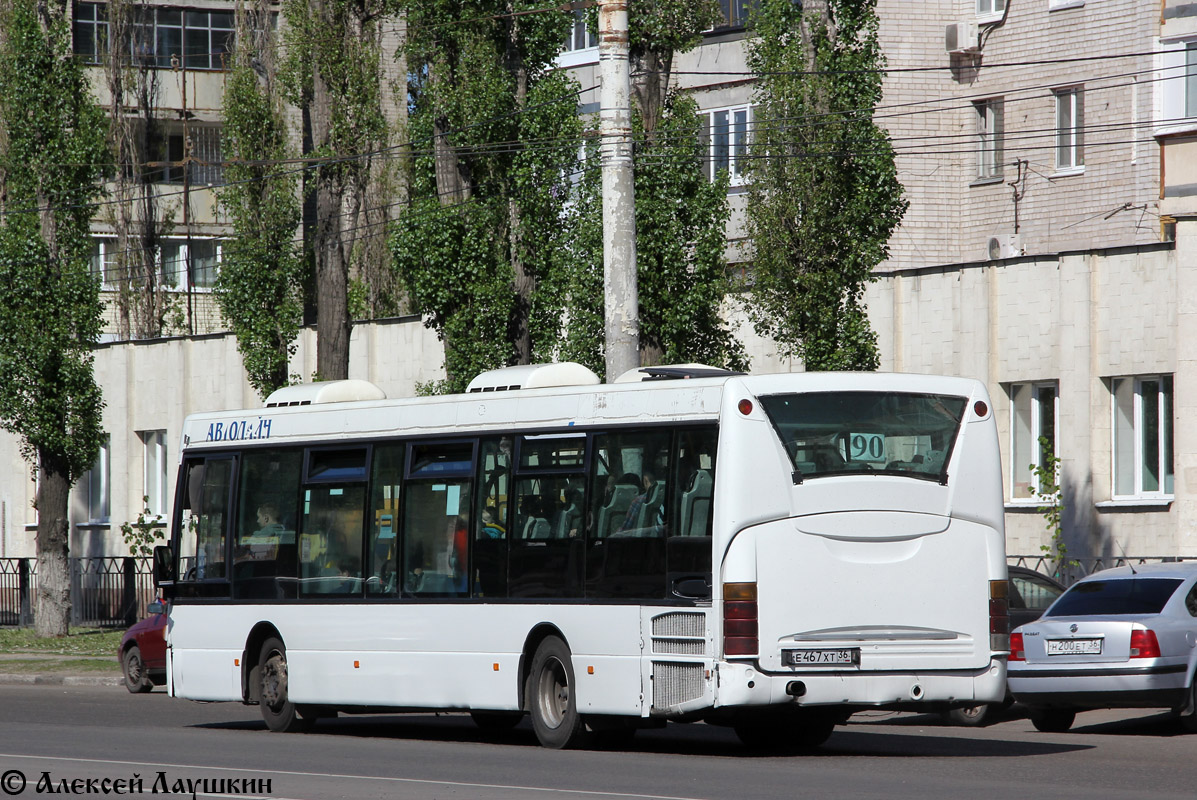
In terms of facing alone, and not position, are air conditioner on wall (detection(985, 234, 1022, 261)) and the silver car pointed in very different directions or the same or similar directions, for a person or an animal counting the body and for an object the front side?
very different directions

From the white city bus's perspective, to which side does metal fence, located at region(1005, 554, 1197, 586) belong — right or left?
on its right

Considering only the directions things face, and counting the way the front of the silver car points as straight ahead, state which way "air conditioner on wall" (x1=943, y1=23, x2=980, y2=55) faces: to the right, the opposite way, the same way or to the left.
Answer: the opposite way

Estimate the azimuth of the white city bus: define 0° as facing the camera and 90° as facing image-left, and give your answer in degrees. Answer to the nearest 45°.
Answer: approximately 135°

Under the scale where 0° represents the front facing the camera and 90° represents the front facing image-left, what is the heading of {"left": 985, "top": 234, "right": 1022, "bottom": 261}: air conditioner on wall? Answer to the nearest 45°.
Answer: approximately 45°

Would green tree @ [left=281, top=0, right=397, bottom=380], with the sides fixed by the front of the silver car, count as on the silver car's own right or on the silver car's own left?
on the silver car's own left

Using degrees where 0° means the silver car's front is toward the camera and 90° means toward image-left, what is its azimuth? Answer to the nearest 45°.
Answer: approximately 225°

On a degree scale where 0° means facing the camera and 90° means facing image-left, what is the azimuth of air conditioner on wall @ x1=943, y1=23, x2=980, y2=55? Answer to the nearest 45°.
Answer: approximately 45°
